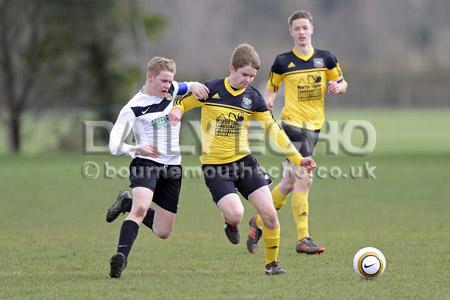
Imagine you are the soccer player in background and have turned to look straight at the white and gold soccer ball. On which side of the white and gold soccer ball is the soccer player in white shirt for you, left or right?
right

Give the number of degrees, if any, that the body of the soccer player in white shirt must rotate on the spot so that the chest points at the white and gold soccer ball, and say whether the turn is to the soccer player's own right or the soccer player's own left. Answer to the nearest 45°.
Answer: approximately 45° to the soccer player's own left

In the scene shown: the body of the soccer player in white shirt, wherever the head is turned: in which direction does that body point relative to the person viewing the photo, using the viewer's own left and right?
facing the viewer and to the right of the viewer

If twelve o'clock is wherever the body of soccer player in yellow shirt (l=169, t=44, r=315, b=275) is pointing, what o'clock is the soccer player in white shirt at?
The soccer player in white shirt is roughly at 3 o'clock from the soccer player in yellow shirt.

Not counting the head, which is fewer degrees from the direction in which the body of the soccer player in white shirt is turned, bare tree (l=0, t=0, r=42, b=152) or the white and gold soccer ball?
the white and gold soccer ball

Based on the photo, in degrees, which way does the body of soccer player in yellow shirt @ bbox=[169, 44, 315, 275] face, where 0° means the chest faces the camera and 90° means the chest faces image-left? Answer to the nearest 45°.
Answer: approximately 0°

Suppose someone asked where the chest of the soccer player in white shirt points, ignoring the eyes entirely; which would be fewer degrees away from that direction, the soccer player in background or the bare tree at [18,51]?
the soccer player in background

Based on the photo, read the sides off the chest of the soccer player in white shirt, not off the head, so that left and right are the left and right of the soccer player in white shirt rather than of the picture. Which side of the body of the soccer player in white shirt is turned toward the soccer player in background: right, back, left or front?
left

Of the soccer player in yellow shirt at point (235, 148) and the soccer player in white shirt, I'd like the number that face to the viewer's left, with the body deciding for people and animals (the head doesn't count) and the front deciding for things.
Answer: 0

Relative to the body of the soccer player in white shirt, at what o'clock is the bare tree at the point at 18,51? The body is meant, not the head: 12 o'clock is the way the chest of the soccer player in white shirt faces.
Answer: The bare tree is roughly at 7 o'clock from the soccer player in white shirt.

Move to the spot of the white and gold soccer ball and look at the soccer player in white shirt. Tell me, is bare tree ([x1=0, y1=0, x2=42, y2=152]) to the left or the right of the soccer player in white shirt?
right

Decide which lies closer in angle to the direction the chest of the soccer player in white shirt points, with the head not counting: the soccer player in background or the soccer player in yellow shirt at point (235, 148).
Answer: the soccer player in yellow shirt

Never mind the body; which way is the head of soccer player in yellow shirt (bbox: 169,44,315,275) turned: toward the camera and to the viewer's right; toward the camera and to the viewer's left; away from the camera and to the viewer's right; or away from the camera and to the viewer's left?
toward the camera and to the viewer's right
